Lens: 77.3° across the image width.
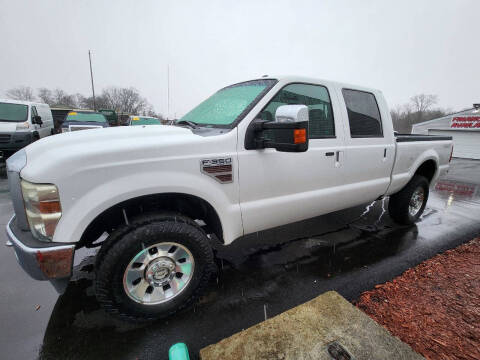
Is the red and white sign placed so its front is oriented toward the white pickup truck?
yes

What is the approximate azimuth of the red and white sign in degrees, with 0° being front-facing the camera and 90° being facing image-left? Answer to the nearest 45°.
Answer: approximately 0°

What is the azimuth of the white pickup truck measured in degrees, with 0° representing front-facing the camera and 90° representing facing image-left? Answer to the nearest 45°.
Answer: approximately 45°

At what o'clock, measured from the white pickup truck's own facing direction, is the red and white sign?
The red and white sign is roughly at 6 o'clock from the white pickup truck.
